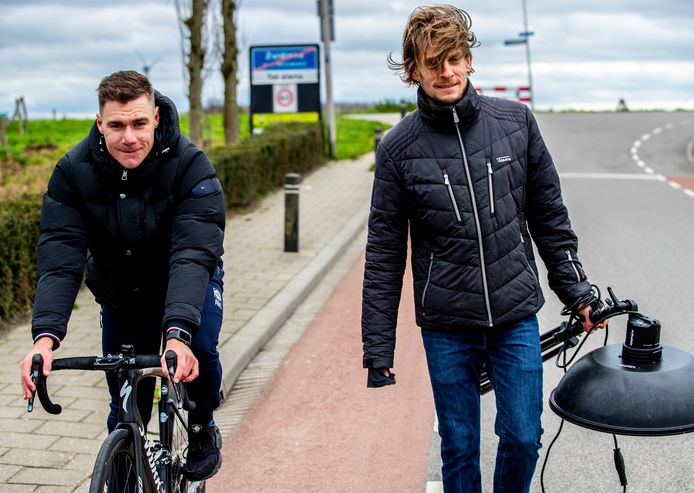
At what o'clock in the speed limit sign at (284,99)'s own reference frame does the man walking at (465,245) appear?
The man walking is roughly at 12 o'clock from the speed limit sign.

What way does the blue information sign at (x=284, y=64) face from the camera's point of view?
toward the camera

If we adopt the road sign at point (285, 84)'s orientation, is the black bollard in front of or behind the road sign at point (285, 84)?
in front

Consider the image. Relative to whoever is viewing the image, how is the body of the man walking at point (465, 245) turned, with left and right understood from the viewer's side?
facing the viewer

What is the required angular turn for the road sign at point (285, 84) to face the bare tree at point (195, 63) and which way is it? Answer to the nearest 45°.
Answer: approximately 45° to its right

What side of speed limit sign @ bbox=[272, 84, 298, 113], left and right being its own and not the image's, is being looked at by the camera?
front

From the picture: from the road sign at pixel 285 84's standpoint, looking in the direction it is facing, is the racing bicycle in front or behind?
in front

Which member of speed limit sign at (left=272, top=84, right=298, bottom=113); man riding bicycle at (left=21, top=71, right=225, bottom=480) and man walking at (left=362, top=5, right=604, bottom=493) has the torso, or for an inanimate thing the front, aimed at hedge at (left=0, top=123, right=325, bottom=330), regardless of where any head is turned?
the speed limit sign

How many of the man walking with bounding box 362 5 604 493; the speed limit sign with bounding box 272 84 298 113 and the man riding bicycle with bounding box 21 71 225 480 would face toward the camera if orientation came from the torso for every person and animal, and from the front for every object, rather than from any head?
3

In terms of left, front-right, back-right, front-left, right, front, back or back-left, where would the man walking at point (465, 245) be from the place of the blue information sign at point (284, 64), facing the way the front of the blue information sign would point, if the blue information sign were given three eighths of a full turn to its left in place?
back-right

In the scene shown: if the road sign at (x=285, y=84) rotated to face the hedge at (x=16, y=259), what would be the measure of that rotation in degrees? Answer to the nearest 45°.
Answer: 0° — it already faces it
